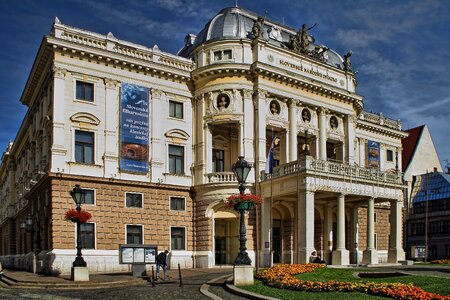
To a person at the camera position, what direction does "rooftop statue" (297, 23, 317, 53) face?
facing the viewer and to the right of the viewer

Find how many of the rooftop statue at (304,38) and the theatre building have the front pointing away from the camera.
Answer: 0

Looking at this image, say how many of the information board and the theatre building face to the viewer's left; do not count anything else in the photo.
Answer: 0

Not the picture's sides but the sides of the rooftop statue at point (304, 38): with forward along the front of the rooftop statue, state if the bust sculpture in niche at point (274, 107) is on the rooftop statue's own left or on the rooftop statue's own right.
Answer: on the rooftop statue's own right

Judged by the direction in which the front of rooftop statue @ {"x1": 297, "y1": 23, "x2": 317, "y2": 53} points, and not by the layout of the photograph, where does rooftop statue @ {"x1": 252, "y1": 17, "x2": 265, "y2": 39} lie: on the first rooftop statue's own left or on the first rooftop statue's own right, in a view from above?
on the first rooftop statue's own right
